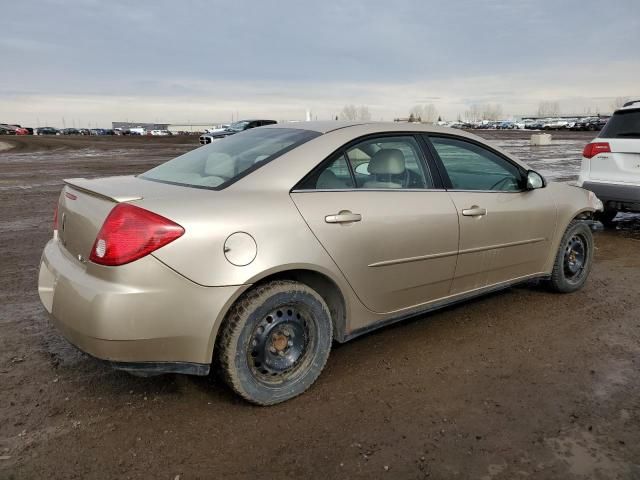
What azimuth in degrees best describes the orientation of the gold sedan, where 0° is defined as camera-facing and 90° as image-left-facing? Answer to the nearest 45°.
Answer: approximately 225°

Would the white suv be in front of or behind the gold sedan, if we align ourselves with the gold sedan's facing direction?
in front
